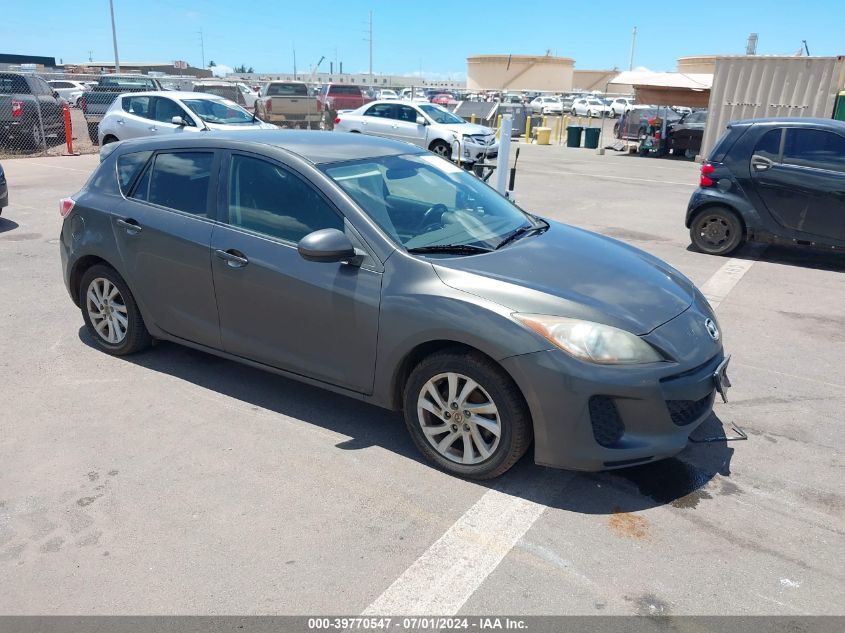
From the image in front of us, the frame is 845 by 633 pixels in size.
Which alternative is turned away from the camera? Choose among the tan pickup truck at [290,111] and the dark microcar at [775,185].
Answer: the tan pickup truck

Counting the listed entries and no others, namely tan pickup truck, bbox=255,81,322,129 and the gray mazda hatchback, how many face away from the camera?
1

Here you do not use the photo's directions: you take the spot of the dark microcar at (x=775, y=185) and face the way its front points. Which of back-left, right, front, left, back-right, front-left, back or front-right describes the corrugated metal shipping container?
left

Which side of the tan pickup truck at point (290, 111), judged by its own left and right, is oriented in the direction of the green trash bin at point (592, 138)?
right

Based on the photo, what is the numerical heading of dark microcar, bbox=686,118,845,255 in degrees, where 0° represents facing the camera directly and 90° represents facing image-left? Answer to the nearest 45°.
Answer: approximately 270°

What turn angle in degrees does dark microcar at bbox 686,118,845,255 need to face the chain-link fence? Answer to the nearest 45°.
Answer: approximately 180°

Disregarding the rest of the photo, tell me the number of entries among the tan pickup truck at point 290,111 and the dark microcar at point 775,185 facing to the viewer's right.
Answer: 1

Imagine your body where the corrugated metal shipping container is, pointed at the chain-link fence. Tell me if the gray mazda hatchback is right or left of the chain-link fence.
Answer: left

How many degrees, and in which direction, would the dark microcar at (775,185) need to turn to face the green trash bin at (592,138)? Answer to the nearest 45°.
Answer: approximately 90° to its left

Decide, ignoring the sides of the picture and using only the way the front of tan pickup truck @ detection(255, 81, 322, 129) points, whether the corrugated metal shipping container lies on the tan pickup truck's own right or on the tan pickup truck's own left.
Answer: on the tan pickup truck's own right

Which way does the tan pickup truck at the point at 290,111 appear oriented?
away from the camera

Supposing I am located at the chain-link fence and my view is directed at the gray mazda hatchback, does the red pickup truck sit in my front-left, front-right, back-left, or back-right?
back-left

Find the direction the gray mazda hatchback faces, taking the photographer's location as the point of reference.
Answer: facing the viewer and to the right of the viewer
